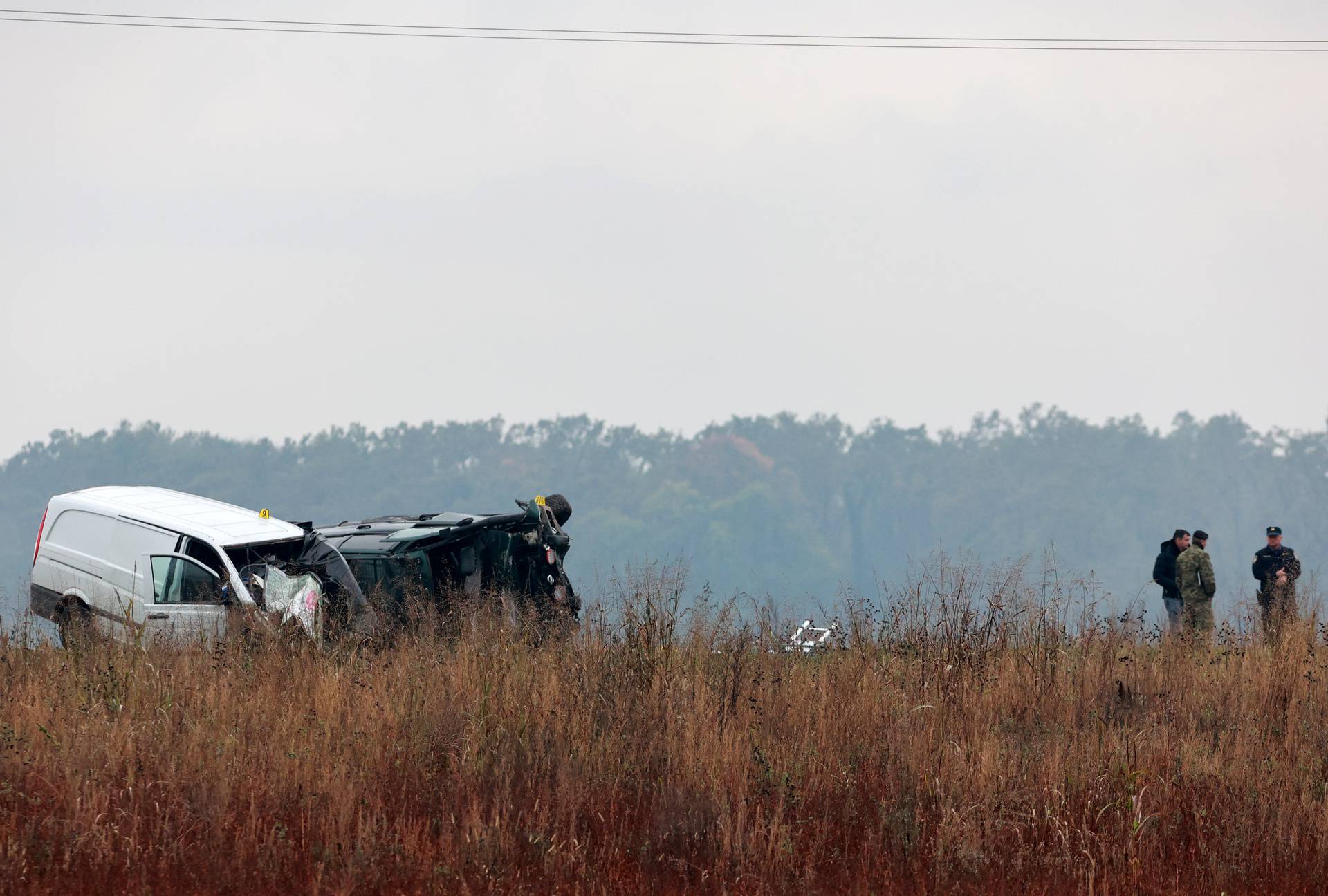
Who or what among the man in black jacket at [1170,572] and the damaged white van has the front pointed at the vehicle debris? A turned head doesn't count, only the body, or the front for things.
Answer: the damaged white van

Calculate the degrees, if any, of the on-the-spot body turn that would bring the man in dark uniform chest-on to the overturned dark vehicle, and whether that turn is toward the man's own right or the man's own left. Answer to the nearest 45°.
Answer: approximately 45° to the man's own right

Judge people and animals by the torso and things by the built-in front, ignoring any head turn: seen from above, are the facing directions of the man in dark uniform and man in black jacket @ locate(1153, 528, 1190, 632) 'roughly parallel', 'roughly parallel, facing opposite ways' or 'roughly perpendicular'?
roughly perpendicular

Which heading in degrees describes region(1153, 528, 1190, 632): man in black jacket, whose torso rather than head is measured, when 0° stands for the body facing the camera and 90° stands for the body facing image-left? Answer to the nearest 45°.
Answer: approximately 270°

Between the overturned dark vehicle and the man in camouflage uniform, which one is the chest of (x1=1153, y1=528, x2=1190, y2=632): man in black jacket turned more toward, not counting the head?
the man in camouflage uniform

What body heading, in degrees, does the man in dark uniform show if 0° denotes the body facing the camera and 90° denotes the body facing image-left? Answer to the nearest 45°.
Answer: approximately 0°

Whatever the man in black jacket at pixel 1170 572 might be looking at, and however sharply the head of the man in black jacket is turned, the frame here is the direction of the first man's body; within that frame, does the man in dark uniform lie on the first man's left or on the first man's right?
on the first man's left
